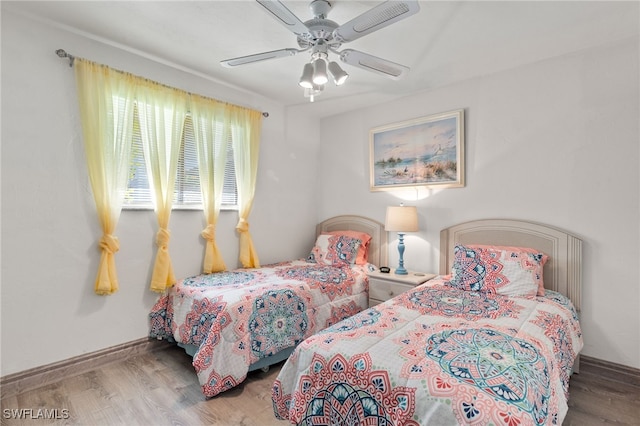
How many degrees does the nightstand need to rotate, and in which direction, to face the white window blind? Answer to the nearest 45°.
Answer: approximately 45° to its right

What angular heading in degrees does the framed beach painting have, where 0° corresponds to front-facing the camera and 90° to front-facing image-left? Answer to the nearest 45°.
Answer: approximately 45°

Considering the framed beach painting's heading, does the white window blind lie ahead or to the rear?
ahead

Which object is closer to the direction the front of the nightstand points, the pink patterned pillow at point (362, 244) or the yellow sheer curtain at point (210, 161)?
the yellow sheer curtain

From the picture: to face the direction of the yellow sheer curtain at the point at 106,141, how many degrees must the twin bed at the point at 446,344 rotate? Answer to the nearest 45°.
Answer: approximately 45° to its right

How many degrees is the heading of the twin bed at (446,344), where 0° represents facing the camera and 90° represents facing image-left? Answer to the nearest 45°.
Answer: approximately 45°

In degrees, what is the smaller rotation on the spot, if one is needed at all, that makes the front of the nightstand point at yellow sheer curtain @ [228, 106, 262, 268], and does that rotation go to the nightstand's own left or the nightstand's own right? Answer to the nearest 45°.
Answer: approximately 45° to the nightstand's own right
